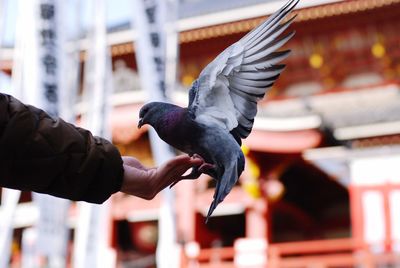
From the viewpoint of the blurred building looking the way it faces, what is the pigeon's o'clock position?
The pigeon is roughly at 11 o'clock from the blurred building.

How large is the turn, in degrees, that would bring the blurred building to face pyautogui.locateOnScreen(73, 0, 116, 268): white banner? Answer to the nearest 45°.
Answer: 0° — it already faces it

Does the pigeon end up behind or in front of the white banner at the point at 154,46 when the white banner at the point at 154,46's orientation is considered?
in front

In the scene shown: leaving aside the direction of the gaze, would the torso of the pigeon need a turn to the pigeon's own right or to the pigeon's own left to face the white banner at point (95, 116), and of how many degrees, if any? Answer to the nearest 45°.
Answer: approximately 90° to the pigeon's own right

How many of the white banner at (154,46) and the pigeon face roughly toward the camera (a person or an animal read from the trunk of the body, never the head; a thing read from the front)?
1

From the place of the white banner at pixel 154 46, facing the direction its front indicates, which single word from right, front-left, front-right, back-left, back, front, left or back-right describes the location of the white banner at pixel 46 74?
right

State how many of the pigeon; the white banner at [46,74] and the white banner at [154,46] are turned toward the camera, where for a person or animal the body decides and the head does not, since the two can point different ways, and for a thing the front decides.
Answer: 2

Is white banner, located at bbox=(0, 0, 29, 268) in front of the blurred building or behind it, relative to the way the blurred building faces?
in front

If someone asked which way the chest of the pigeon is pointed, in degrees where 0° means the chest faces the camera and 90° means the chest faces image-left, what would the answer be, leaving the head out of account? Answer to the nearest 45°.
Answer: approximately 90°
